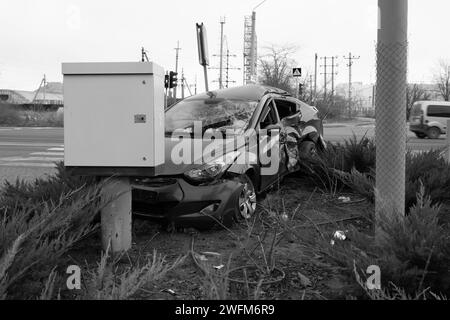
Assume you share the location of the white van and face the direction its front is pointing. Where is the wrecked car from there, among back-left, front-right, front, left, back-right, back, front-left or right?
back-right

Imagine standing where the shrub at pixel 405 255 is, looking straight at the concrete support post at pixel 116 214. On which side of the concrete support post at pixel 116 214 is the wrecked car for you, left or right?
right

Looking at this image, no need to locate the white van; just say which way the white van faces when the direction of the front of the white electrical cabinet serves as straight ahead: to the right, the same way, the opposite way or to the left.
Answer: to the left

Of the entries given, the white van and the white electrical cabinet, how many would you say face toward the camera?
1

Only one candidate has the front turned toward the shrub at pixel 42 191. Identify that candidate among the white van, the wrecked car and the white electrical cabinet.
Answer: the wrecked car

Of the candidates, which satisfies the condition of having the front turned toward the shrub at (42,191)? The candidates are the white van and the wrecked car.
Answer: the wrecked car

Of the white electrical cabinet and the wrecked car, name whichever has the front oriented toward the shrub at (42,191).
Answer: the wrecked car

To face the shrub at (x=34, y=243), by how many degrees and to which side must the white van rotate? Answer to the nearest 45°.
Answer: approximately 135° to its right

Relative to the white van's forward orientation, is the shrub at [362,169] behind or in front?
behind

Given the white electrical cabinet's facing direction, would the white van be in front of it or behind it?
behind

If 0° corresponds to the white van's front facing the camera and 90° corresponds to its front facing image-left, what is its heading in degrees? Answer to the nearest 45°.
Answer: approximately 225°
